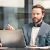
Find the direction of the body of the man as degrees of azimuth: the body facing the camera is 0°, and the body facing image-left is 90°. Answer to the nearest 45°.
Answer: approximately 45°
